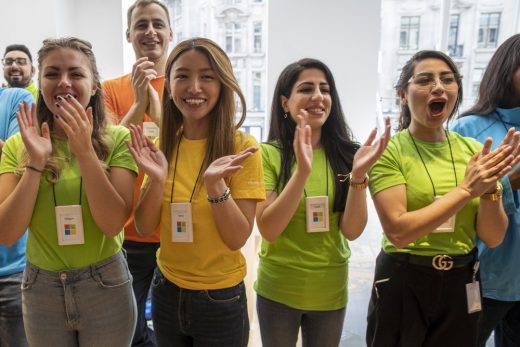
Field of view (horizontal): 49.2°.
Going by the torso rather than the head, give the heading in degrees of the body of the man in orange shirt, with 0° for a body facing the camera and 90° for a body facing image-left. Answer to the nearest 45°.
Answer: approximately 0°

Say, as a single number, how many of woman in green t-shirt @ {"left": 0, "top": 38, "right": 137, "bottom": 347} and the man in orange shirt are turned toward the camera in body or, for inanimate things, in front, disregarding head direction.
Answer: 2

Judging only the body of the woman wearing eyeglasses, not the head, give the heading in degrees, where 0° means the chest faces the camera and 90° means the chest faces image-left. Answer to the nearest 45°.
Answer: approximately 315°

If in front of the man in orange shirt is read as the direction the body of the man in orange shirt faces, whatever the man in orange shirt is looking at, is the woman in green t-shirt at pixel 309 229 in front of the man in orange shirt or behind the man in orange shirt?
in front

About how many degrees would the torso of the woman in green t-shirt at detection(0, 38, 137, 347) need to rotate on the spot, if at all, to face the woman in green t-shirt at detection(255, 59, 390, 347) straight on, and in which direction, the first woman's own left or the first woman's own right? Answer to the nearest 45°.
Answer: approximately 90° to the first woman's own left

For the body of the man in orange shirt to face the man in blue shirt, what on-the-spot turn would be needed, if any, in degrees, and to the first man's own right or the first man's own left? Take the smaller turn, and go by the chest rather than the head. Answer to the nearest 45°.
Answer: approximately 45° to the first man's own right

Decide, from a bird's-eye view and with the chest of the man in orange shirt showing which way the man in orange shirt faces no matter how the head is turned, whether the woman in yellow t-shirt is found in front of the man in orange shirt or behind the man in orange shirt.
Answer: in front
